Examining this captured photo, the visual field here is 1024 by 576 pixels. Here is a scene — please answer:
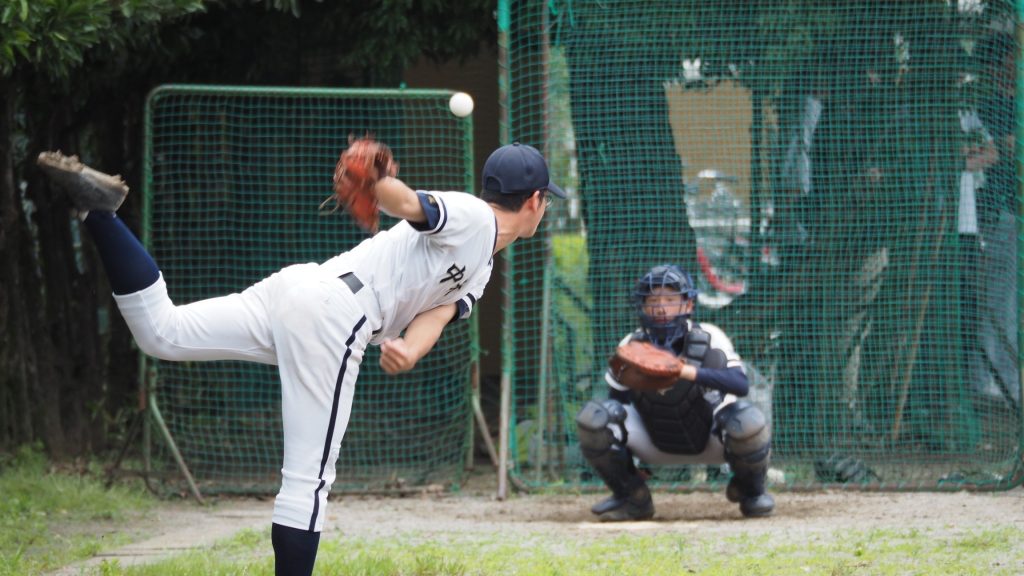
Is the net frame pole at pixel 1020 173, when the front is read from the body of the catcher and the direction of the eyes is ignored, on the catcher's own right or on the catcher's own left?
on the catcher's own left

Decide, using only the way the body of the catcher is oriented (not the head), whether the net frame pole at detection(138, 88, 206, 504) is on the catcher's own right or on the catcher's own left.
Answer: on the catcher's own right

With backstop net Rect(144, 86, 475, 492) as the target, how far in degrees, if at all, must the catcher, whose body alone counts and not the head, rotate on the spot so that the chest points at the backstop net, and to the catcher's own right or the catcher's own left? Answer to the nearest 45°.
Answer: approximately 135° to the catcher's own right

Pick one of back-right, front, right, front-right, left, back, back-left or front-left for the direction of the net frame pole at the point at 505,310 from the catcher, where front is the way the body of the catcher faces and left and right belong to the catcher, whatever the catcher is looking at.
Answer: back-right

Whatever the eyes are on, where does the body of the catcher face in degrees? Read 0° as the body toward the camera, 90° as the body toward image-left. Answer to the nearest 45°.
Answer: approximately 0°
